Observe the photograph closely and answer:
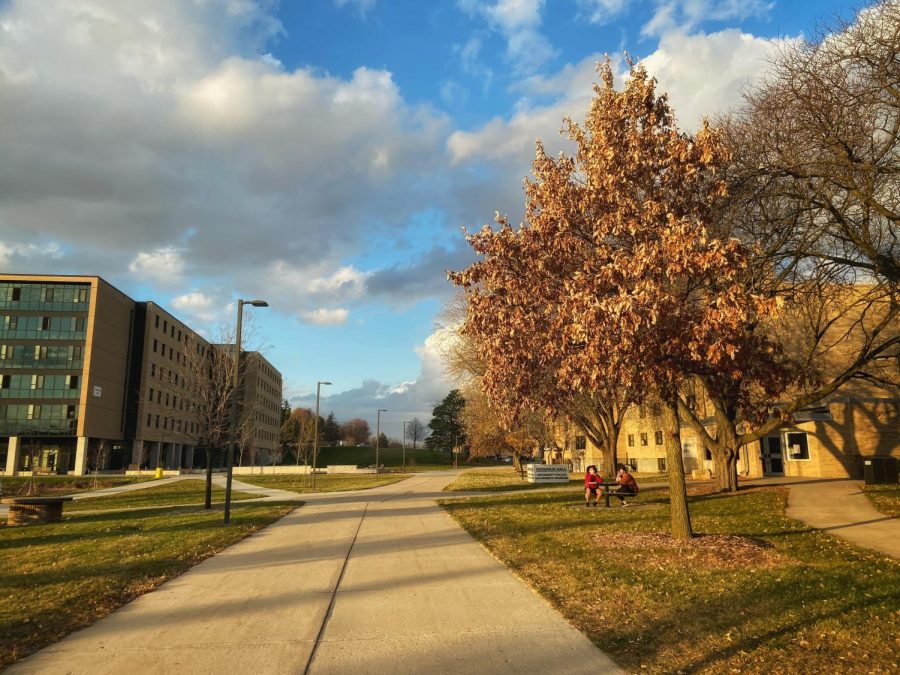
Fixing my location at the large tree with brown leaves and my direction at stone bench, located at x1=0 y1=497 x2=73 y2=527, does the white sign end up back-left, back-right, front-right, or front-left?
front-right

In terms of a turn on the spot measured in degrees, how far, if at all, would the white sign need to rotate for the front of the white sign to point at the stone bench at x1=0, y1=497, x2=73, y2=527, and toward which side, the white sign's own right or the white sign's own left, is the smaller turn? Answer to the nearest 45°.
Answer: approximately 45° to the white sign's own right

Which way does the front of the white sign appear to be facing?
toward the camera

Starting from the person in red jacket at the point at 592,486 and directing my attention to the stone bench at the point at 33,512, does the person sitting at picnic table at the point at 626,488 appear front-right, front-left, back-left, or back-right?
back-left

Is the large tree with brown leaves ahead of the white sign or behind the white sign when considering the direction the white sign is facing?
ahead

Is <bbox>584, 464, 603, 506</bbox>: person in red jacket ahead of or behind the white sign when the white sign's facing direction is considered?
ahead

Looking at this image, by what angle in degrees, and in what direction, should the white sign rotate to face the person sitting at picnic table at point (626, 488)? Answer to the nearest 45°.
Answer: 0° — it already faces them

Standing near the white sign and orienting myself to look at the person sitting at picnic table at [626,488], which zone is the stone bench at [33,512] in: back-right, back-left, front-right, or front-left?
front-right

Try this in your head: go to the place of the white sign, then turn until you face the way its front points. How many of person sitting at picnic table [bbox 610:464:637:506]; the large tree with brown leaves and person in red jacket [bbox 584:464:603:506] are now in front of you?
3

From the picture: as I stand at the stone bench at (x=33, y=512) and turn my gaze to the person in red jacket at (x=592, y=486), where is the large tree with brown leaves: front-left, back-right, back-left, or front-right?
front-right
